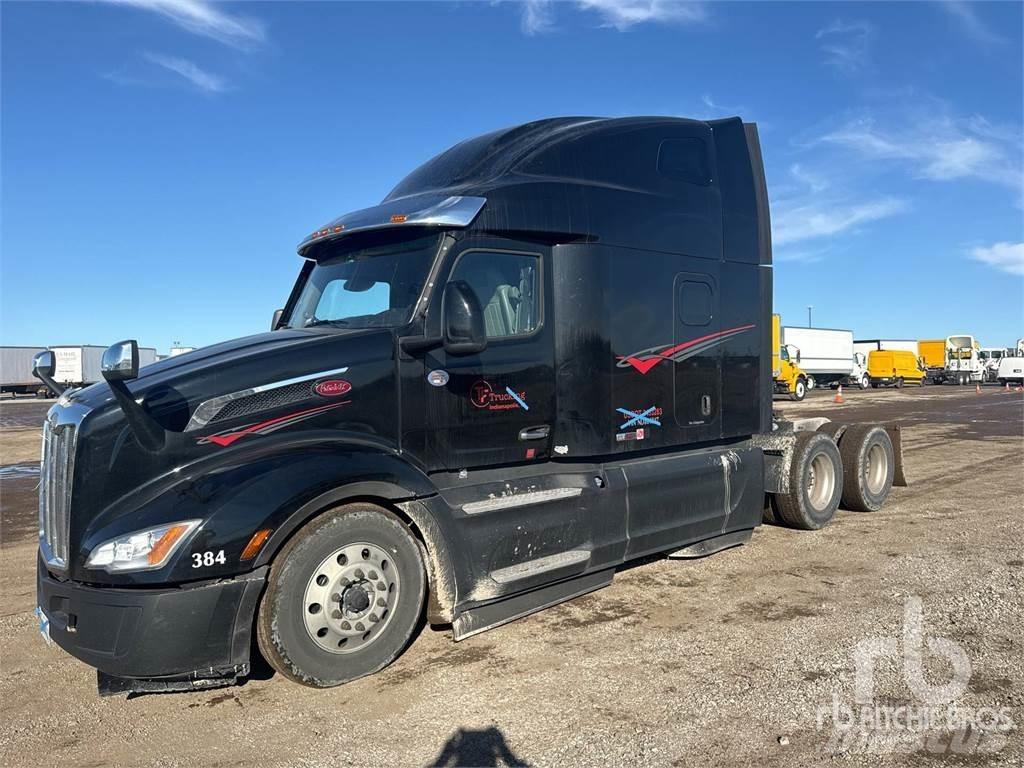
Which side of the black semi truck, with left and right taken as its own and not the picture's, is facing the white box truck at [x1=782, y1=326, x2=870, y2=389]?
back

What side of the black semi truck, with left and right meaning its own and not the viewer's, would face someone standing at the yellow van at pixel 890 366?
back

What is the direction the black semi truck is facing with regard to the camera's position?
facing the viewer and to the left of the viewer
